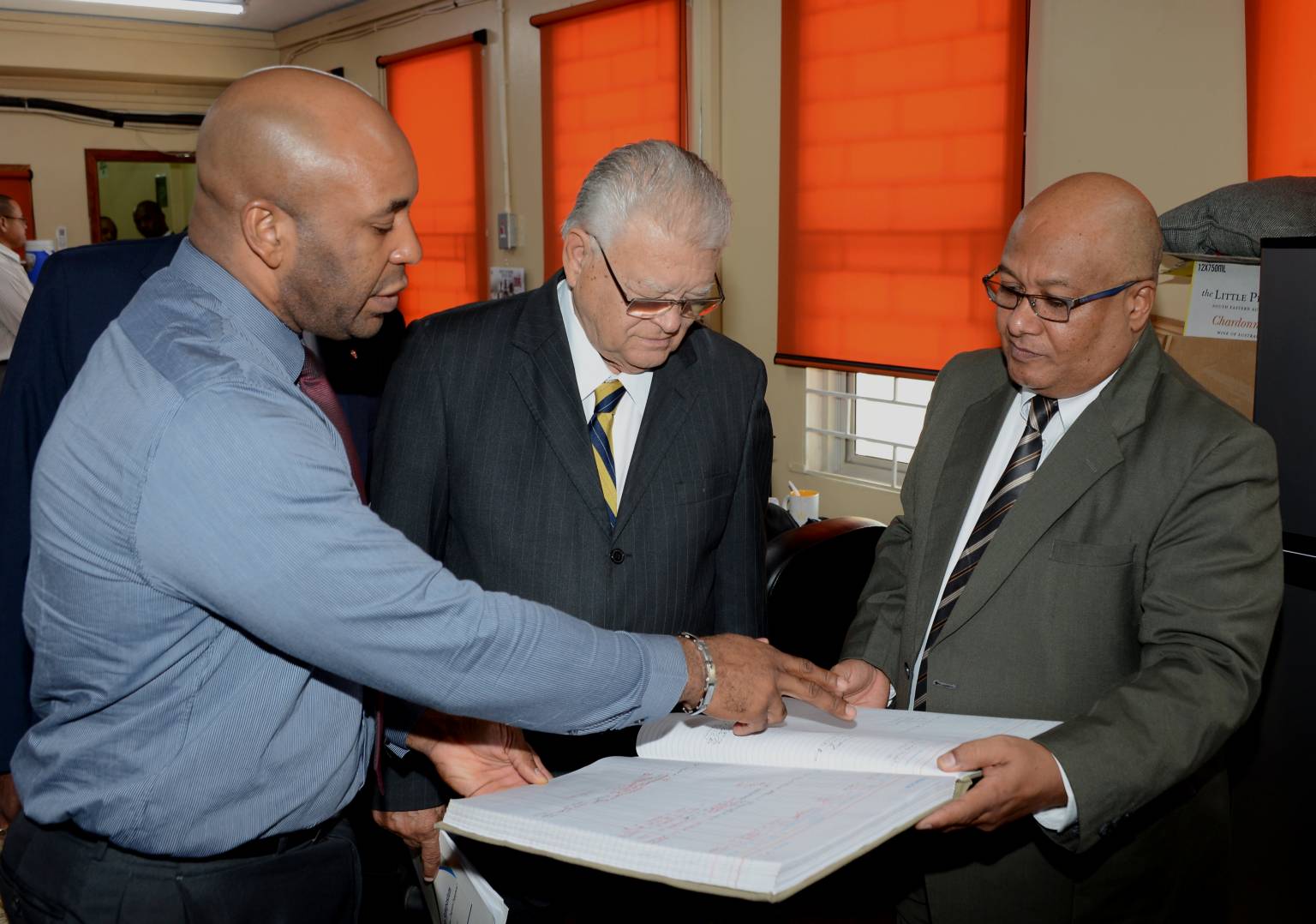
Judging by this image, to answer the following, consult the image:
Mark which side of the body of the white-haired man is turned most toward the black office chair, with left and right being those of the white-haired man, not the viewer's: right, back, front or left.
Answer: left

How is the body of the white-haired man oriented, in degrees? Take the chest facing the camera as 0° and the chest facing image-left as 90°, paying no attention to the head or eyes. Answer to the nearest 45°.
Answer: approximately 315°

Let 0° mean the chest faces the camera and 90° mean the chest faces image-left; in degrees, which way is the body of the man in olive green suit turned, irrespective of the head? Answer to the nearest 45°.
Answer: approximately 45°

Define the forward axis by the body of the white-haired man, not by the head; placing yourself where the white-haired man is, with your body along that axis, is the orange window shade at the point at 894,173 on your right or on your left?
on your left

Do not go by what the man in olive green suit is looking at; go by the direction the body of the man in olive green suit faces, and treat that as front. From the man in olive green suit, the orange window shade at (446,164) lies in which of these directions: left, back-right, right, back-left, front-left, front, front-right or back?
right

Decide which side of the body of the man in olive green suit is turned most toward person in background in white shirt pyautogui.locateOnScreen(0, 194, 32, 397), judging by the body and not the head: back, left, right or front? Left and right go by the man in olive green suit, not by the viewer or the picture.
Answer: right

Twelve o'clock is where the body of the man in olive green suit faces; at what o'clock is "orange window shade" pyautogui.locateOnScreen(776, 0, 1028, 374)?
The orange window shade is roughly at 4 o'clock from the man in olive green suit.

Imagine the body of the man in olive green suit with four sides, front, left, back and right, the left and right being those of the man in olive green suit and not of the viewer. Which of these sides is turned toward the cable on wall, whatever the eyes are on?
right

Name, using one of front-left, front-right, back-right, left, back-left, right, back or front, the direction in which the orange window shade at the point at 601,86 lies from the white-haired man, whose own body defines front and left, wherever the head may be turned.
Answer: back-left
